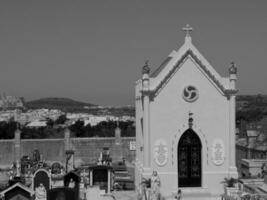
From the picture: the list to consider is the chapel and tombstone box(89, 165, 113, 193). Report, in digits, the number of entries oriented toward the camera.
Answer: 2

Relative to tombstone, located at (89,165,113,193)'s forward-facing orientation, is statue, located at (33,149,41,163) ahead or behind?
behind

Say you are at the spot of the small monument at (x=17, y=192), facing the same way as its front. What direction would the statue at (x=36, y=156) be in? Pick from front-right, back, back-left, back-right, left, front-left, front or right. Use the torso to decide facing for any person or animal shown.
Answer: back

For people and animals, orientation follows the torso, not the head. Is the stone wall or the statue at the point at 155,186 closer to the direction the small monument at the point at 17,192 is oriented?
the statue

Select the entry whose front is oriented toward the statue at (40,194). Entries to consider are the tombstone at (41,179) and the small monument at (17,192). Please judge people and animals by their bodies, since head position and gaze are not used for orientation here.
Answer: the tombstone

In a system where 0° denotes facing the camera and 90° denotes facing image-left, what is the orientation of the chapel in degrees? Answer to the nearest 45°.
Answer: approximately 0°

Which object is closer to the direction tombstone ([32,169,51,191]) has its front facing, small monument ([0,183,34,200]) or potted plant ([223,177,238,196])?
the small monument

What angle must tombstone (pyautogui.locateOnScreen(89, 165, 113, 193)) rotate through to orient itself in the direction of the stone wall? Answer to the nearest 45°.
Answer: approximately 180°

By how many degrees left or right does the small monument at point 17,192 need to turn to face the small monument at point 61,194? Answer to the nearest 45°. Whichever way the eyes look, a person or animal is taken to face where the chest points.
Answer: approximately 90° to its left

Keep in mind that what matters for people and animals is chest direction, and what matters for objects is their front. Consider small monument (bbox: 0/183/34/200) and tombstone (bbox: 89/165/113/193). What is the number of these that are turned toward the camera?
2

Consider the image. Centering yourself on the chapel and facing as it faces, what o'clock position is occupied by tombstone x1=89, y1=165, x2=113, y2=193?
The tombstone is roughly at 4 o'clock from the chapel.

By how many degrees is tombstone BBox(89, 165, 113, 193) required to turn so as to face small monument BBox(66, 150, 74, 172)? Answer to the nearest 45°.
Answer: approximately 180°
